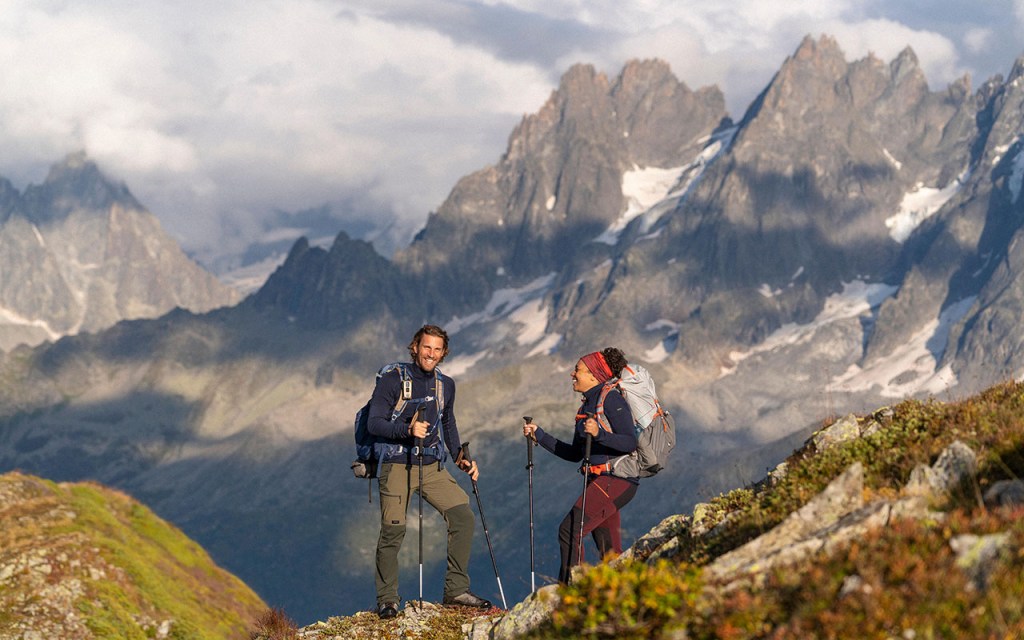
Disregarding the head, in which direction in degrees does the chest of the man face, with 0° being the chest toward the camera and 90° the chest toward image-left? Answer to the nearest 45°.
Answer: approximately 315°

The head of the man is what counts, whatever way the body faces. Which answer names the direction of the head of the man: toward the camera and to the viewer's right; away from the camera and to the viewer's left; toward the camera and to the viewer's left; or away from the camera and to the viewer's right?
toward the camera and to the viewer's right

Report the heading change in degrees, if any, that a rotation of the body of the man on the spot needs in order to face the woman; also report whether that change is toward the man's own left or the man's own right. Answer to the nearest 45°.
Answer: approximately 45° to the man's own left

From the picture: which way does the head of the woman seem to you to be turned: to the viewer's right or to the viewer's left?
to the viewer's left
